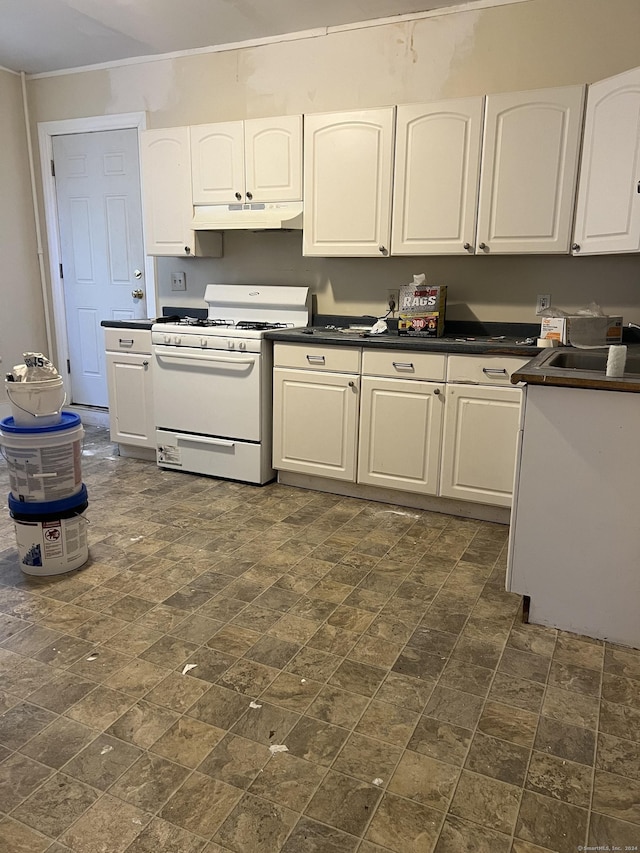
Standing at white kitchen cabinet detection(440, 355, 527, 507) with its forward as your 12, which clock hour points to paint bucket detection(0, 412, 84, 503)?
The paint bucket is roughly at 2 o'clock from the white kitchen cabinet.

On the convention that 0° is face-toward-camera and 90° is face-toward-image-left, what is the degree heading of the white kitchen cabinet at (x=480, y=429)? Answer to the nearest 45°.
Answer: approximately 0°

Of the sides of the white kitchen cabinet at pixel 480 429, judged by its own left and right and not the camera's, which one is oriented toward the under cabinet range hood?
right

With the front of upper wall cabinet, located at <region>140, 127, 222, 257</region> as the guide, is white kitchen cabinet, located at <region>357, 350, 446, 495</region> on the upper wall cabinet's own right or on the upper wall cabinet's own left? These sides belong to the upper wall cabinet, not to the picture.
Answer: on the upper wall cabinet's own left

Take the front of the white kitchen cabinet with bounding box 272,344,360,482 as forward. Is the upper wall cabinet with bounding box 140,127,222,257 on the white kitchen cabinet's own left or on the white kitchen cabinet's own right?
on the white kitchen cabinet's own right

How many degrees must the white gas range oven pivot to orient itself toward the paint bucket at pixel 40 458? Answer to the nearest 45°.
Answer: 0° — it already faces it

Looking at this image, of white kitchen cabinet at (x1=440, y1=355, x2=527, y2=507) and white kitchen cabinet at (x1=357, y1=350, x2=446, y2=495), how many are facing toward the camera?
2

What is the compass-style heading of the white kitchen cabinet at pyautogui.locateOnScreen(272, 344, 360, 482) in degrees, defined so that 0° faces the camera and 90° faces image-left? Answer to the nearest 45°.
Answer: approximately 45°

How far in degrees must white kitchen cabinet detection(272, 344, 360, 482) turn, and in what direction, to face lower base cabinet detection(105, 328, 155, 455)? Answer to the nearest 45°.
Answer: approximately 90° to its right

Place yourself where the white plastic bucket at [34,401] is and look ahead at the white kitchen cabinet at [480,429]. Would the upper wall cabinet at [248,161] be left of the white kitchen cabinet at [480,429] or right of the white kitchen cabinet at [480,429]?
left

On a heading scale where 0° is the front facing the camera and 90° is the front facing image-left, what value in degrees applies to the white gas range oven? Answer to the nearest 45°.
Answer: approximately 45°
